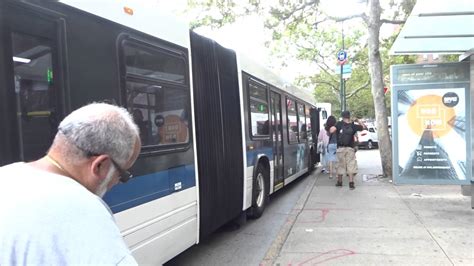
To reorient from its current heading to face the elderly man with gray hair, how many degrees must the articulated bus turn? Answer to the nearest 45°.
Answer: approximately 135° to its right

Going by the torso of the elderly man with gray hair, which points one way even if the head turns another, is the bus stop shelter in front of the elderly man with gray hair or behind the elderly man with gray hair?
in front

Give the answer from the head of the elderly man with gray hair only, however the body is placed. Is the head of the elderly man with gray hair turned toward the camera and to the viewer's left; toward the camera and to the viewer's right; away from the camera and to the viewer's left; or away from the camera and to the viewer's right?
away from the camera and to the viewer's right

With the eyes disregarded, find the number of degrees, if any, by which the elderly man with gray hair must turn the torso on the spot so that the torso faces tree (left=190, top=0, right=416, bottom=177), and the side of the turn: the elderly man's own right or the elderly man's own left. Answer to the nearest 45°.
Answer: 0° — they already face it

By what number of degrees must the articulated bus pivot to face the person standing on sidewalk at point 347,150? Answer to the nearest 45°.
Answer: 0° — it already faces them

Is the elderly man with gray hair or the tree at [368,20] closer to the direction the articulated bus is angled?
the tree

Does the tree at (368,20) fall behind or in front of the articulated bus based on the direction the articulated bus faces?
in front

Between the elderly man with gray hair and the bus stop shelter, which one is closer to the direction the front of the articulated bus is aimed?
the bus stop shelter

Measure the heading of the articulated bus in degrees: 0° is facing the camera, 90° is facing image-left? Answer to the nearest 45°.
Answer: approximately 225°

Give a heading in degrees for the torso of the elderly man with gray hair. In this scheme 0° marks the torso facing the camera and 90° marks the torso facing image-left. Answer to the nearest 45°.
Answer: approximately 225°
